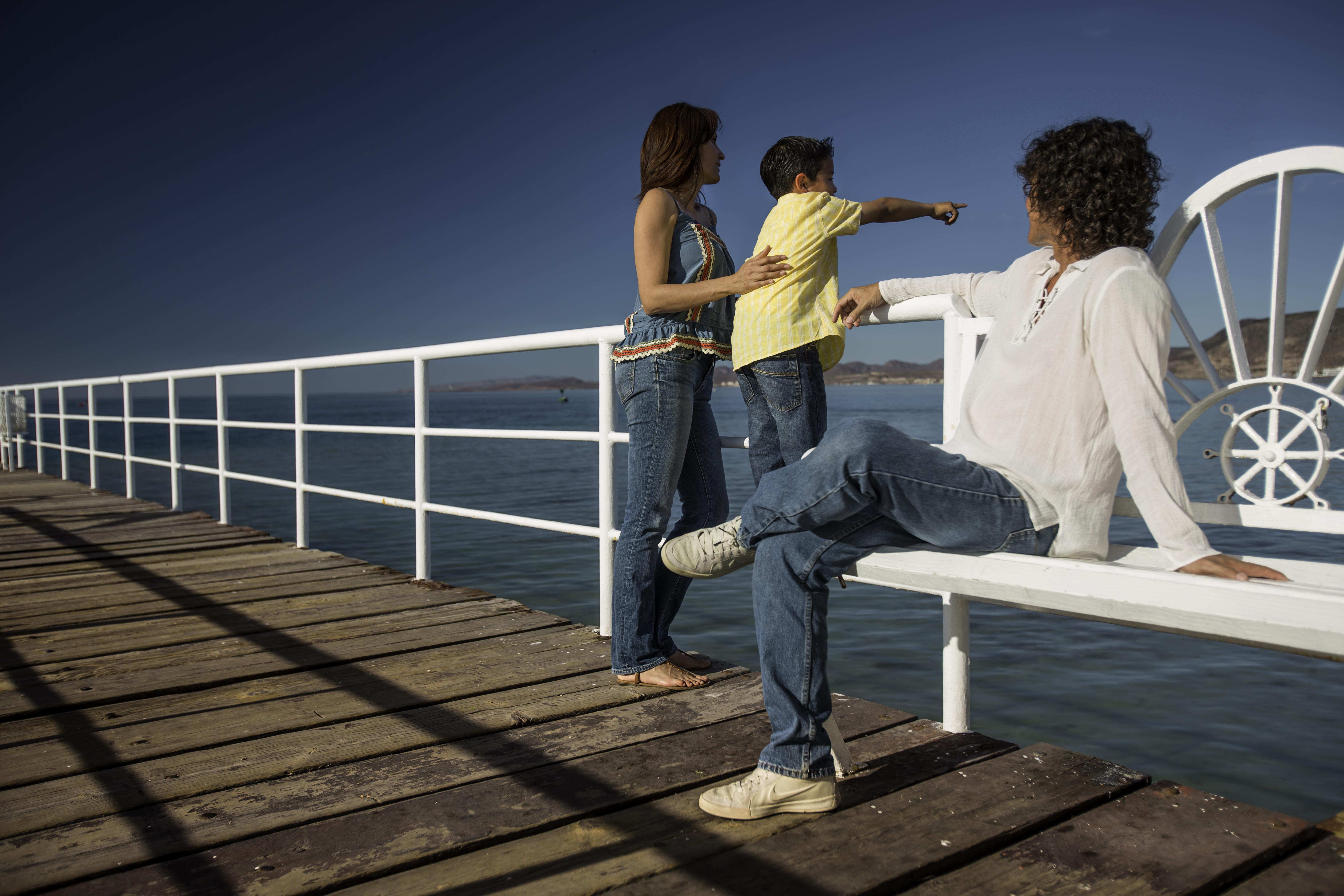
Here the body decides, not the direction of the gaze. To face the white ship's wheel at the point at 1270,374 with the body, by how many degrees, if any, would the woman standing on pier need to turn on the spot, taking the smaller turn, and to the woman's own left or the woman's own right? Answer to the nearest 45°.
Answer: approximately 45° to the woman's own right

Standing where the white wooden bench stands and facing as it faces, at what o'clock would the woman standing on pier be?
The woman standing on pier is roughly at 2 o'clock from the white wooden bench.

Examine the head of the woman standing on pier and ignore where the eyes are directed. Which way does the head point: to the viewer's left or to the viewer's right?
to the viewer's right

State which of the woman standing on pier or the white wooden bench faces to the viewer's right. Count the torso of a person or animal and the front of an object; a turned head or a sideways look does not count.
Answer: the woman standing on pier

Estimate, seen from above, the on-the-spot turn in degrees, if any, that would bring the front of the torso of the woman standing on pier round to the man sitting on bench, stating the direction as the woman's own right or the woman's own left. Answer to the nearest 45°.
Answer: approximately 45° to the woman's own right

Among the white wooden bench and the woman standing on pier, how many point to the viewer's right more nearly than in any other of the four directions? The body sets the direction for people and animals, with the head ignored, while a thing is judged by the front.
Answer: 1

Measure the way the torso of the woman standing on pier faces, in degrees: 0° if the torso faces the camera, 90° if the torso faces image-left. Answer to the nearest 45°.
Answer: approximately 270°

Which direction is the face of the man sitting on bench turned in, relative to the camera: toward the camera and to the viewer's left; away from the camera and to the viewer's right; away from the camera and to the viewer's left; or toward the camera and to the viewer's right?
away from the camera and to the viewer's left

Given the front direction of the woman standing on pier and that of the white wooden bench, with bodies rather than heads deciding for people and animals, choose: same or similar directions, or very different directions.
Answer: very different directions
